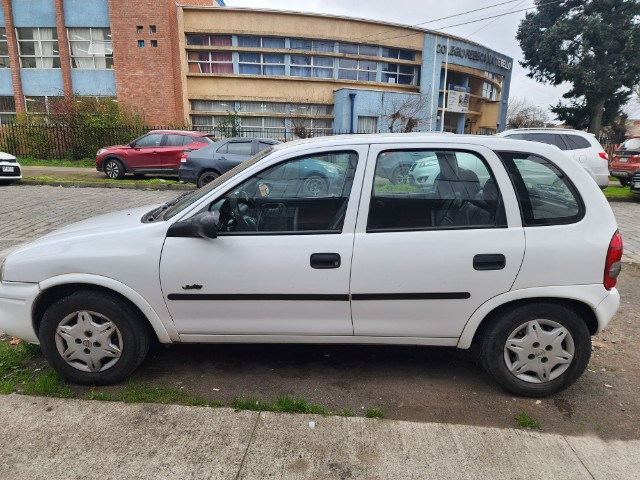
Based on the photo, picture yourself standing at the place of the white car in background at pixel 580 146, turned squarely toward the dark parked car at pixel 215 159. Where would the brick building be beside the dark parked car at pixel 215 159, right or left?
right

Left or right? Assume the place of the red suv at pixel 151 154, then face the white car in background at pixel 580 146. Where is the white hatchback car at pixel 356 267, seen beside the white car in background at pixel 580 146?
right

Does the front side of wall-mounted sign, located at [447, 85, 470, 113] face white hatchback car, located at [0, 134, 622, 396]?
yes

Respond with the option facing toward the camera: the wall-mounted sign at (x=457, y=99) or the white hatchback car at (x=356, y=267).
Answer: the wall-mounted sign

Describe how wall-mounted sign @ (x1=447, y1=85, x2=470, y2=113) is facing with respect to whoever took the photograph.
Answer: facing the viewer

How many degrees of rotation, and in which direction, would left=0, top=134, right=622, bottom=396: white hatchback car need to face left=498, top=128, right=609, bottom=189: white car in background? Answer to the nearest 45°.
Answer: approximately 135° to its right

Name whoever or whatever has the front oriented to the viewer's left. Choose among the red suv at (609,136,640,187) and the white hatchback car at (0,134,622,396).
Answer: the white hatchback car

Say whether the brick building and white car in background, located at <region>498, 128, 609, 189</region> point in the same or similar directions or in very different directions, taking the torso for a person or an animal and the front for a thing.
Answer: very different directions

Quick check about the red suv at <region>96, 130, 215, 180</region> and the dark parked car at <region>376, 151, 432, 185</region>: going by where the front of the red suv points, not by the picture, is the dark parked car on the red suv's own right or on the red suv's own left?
on the red suv's own left

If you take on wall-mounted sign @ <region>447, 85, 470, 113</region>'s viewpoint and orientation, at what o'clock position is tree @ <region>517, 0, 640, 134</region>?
The tree is roughly at 10 o'clock from the wall-mounted sign.

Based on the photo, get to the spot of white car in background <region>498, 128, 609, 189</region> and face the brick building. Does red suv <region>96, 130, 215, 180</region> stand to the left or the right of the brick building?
left

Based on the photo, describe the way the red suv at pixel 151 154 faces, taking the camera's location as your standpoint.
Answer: facing to the left of the viewer
